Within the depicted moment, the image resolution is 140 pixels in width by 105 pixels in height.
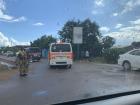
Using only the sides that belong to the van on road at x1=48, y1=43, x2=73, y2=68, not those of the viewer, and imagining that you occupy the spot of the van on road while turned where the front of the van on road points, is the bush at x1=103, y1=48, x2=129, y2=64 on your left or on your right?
on your right

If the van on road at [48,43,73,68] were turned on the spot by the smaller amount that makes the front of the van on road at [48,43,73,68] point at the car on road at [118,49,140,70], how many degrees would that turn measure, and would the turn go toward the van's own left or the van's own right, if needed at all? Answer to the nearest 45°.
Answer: approximately 45° to the van's own right

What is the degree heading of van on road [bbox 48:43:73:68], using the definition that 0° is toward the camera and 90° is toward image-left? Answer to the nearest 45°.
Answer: approximately 180°
